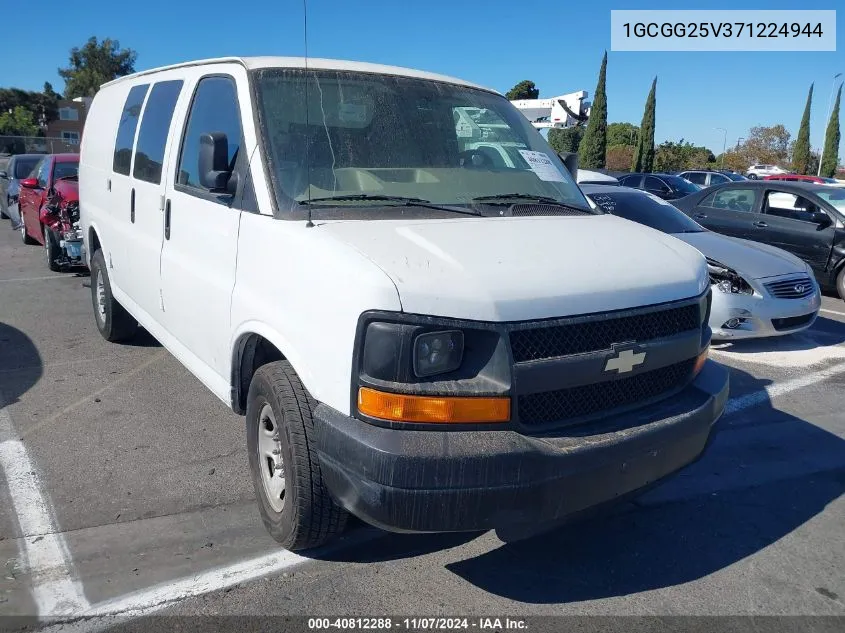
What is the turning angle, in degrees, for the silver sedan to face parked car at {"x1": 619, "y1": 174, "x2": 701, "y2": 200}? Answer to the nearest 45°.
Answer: approximately 135° to its left

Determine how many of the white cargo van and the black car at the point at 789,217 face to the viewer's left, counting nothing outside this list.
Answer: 0

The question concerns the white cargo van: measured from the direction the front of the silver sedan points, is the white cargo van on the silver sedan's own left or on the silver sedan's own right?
on the silver sedan's own right

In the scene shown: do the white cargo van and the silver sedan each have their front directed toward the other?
no

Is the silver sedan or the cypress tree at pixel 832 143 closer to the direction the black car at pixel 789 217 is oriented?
the silver sedan

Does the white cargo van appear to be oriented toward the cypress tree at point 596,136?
no

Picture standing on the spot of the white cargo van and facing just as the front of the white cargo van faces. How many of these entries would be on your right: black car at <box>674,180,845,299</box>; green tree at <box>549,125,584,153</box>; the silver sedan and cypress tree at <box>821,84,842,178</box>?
0

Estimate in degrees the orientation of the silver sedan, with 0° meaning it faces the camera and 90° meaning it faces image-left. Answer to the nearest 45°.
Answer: approximately 315°

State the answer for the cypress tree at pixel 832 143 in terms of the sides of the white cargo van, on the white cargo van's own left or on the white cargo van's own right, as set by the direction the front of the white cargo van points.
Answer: on the white cargo van's own left

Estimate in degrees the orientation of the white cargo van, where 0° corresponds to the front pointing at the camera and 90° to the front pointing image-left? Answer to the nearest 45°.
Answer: approximately 315°

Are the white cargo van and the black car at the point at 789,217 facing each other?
no

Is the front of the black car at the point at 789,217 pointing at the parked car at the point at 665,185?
no

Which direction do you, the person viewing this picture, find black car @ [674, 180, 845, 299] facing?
facing the viewer and to the right of the viewer

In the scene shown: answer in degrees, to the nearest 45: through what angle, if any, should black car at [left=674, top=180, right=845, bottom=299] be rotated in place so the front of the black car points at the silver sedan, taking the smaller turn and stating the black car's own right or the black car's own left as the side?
approximately 45° to the black car's own right

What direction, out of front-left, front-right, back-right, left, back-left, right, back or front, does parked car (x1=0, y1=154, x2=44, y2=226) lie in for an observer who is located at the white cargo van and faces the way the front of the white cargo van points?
back

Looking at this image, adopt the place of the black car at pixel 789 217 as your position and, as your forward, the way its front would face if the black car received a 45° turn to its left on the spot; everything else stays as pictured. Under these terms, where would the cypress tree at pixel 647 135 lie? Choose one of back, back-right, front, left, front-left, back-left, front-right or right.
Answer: left

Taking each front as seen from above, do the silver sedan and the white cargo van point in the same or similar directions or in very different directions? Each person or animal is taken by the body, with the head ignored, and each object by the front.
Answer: same or similar directions

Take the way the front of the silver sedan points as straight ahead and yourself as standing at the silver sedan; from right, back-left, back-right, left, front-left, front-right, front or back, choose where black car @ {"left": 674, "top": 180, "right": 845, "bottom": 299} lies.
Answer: back-left
